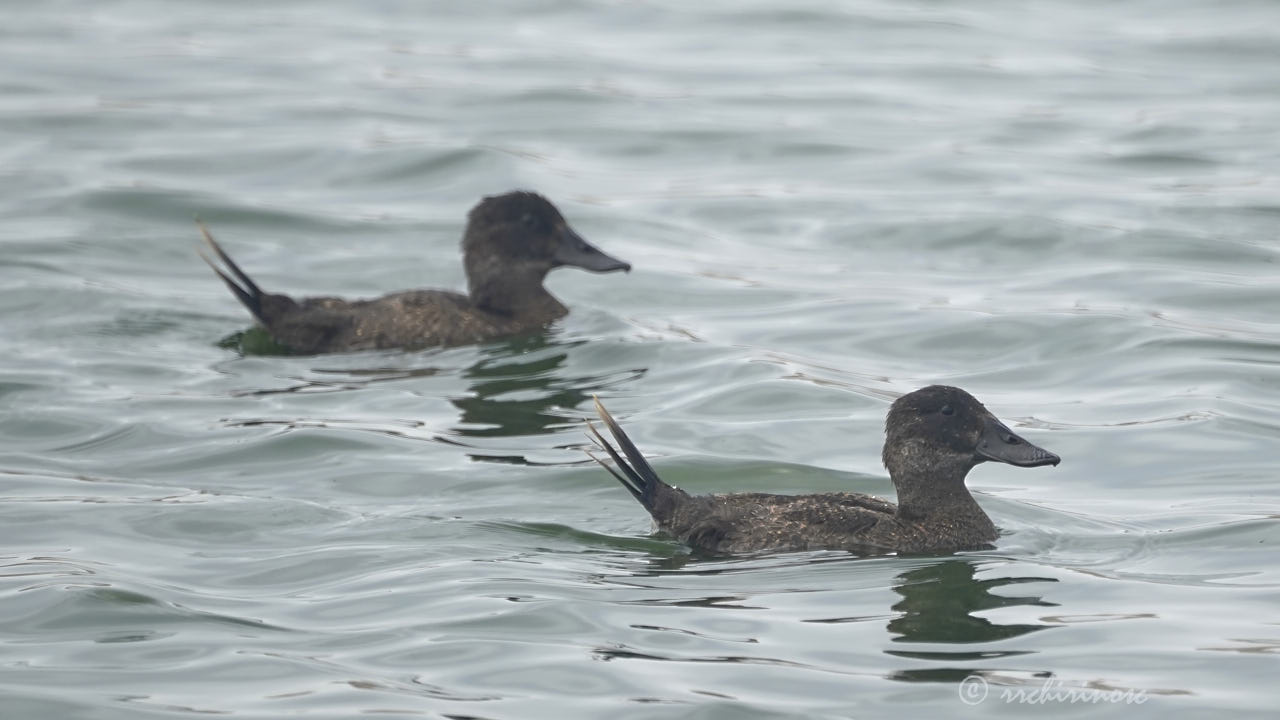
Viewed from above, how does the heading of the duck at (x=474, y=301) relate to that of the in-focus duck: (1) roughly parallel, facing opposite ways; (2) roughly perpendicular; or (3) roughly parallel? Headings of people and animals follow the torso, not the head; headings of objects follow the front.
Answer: roughly parallel

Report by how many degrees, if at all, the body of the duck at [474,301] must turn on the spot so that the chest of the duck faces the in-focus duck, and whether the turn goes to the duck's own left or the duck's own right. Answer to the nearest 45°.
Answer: approximately 90° to the duck's own right

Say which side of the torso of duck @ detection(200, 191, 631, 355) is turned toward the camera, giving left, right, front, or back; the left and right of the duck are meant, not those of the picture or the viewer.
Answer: right

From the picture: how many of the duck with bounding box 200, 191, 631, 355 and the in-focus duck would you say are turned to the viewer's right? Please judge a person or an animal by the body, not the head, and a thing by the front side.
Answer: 2

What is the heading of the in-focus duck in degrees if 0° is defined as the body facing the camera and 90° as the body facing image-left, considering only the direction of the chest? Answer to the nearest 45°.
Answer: approximately 270°

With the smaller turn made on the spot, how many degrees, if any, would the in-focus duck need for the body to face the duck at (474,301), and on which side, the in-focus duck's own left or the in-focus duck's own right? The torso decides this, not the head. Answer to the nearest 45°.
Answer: approximately 135° to the in-focus duck's own left
